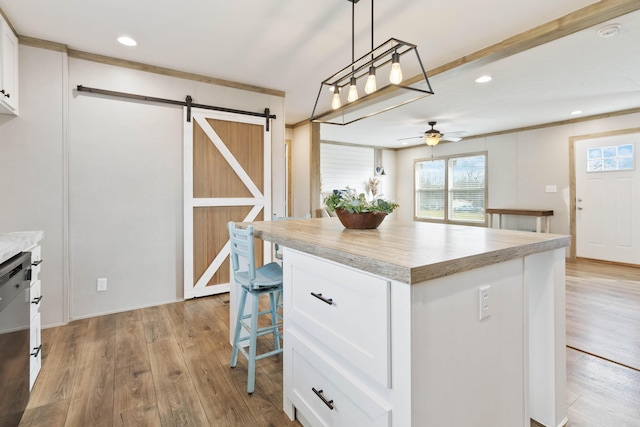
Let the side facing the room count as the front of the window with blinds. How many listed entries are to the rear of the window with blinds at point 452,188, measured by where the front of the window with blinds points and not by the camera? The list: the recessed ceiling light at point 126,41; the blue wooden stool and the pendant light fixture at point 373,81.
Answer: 0

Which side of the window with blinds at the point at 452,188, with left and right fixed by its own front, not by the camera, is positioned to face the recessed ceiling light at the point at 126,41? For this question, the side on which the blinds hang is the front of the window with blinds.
front

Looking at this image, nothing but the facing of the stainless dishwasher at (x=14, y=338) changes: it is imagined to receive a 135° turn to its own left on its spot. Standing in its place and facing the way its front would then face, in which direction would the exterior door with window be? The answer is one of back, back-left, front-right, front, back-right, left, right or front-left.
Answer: right

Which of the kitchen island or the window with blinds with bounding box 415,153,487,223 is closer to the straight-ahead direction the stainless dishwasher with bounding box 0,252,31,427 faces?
the kitchen island

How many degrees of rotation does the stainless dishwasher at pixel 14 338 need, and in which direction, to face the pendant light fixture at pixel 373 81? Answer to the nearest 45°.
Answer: approximately 45° to its left

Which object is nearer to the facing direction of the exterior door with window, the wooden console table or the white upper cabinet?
the white upper cabinet

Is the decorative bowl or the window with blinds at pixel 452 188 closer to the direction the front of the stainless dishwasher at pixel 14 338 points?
the decorative bowl

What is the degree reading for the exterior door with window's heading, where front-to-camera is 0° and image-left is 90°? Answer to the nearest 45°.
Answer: approximately 45°

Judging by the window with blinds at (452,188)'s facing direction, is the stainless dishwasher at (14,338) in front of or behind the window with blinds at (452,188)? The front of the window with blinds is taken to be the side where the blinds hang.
in front

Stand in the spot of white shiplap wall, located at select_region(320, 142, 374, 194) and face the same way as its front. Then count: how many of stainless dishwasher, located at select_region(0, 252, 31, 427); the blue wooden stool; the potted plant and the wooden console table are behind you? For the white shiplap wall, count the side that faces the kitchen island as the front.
0

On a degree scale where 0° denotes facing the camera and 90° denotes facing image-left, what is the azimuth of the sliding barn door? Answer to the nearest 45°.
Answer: approximately 315°

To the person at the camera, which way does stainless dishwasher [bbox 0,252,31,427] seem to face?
facing the viewer and to the right of the viewer

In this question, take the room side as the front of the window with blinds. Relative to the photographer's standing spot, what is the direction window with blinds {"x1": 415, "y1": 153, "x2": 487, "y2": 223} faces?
facing the viewer and to the left of the viewer

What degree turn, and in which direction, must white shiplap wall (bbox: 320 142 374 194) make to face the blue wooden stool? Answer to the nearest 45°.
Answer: approximately 45° to its right

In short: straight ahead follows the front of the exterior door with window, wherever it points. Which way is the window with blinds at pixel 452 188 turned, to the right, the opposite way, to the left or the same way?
the same way

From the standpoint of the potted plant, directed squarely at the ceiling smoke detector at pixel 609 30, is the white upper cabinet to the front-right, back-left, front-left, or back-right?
back-left

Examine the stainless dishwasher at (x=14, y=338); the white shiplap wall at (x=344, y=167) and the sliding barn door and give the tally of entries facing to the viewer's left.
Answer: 0

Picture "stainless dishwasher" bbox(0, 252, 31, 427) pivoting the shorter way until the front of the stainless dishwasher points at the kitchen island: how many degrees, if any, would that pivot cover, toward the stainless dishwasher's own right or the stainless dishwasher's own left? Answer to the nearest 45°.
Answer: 0° — it already faces it
